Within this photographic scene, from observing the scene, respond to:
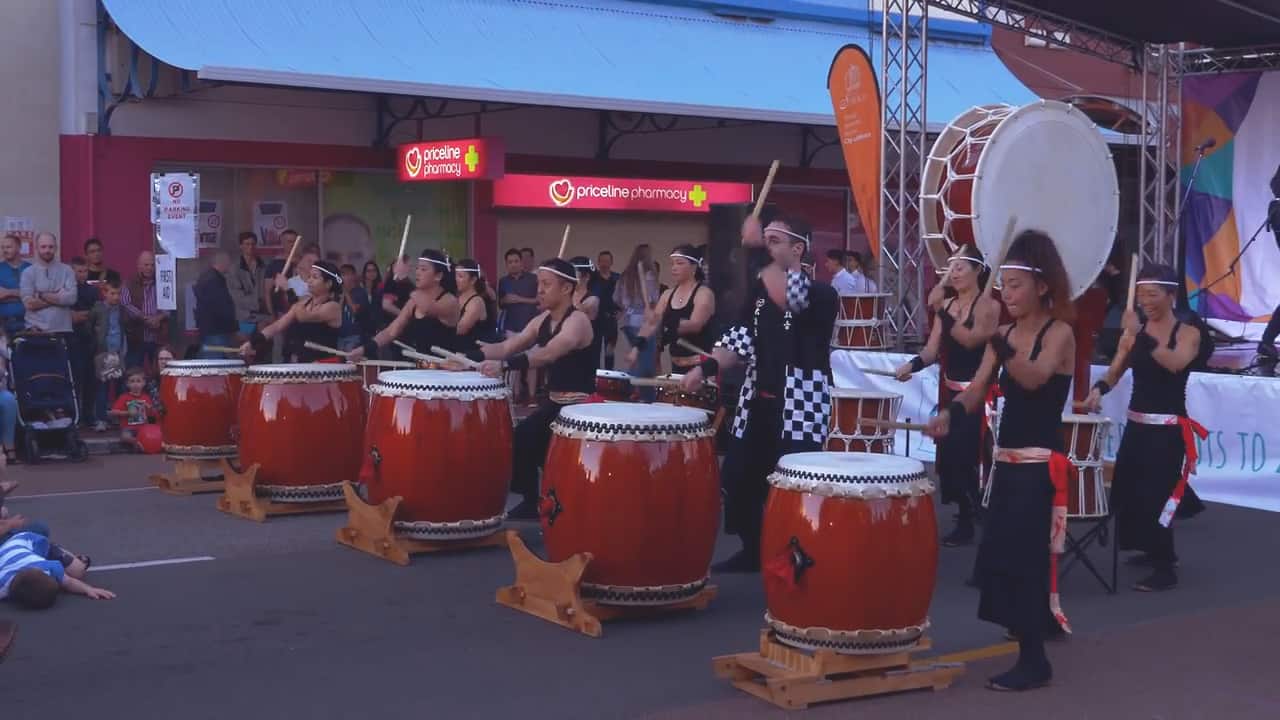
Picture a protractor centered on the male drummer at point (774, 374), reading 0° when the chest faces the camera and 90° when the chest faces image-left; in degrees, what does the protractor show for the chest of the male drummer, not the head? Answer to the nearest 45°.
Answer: approximately 45°

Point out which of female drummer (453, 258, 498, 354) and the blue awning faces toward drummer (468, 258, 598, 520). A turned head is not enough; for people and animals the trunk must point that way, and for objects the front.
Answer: the blue awning

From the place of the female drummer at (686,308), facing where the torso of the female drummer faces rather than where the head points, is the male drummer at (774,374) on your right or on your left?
on your left

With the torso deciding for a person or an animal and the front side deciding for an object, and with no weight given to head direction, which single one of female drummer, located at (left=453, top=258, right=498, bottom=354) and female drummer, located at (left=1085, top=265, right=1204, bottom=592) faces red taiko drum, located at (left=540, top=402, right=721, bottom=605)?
female drummer, located at (left=1085, top=265, right=1204, bottom=592)

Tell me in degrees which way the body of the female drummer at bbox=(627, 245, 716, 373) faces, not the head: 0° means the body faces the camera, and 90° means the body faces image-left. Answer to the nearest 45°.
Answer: approximately 45°

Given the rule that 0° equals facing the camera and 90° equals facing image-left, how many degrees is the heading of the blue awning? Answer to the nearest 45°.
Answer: approximately 0°

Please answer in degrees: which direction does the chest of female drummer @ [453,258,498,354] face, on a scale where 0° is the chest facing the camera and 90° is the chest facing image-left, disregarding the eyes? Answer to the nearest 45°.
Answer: approximately 90°

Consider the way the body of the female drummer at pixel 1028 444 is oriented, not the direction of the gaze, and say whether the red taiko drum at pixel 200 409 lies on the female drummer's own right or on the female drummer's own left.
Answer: on the female drummer's own right

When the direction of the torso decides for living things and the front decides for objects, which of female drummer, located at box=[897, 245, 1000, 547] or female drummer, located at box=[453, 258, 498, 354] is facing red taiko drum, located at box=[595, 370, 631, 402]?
female drummer, located at box=[897, 245, 1000, 547]

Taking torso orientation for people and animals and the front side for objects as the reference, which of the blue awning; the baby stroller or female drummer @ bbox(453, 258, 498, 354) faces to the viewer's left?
the female drummer

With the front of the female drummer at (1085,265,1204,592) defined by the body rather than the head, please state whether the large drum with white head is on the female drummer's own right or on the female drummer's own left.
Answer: on the female drummer's own right
